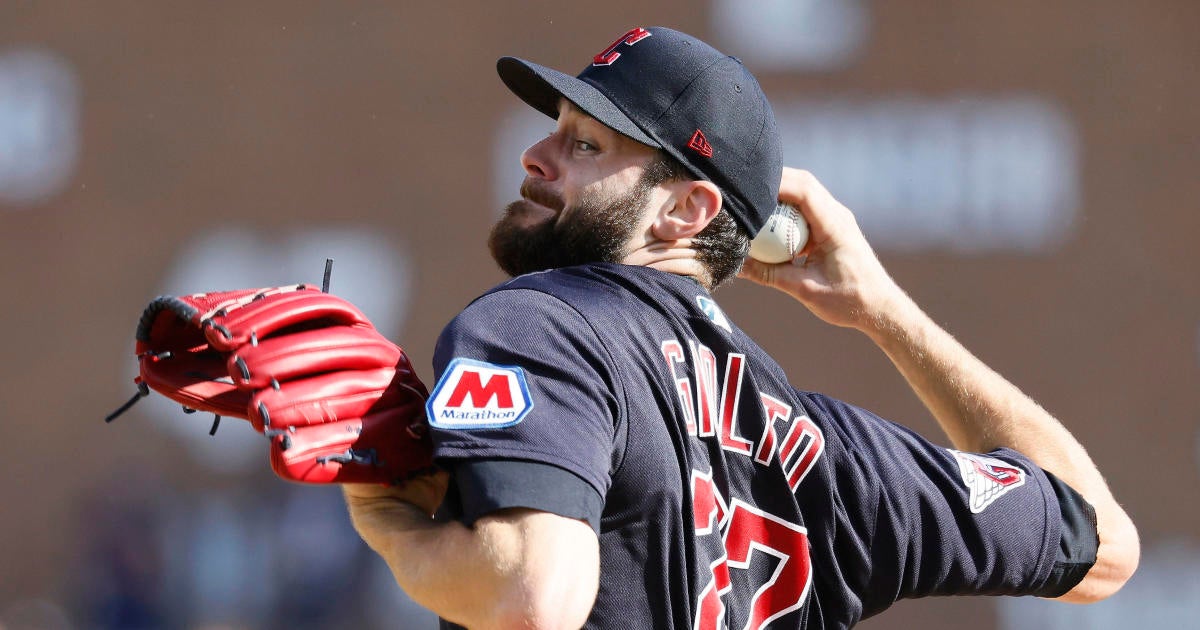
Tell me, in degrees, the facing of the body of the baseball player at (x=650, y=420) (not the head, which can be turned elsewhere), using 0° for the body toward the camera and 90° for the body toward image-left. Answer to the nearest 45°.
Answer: approximately 135°
